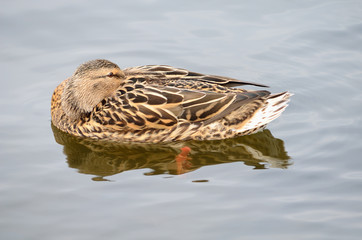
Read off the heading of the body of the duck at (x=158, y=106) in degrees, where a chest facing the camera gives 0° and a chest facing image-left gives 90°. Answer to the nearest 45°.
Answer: approximately 90°
